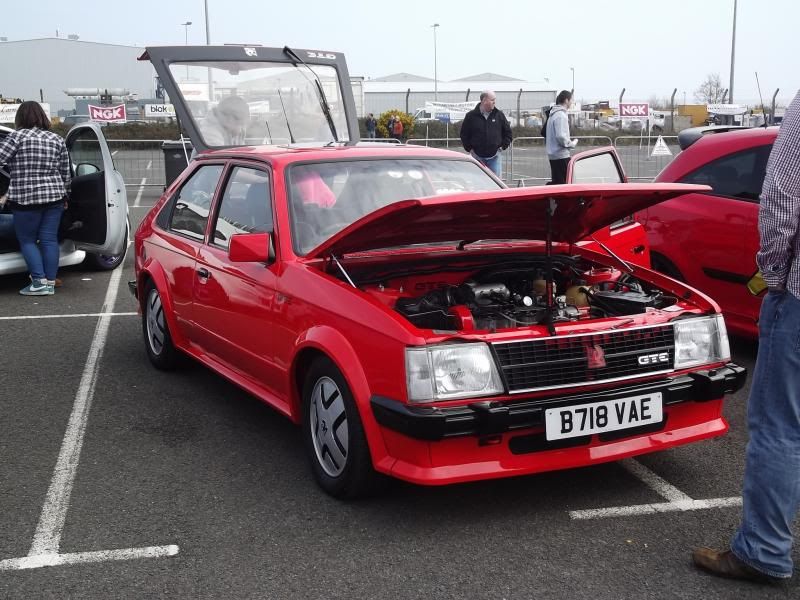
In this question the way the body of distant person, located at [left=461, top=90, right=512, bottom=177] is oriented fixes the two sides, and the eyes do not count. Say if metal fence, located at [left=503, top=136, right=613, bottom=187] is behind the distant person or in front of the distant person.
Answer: behind

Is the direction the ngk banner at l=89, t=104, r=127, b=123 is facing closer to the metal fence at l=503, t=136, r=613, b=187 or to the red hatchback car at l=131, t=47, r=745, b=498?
the red hatchback car

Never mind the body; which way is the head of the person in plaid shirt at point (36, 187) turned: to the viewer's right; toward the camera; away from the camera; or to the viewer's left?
away from the camera

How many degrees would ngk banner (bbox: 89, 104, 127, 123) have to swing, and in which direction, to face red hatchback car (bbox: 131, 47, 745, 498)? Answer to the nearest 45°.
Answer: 0° — it already faces it

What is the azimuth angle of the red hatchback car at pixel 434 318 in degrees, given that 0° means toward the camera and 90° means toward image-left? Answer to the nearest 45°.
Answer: approximately 315°

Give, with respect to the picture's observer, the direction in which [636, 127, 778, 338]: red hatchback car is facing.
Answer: facing the viewer and to the right of the viewer

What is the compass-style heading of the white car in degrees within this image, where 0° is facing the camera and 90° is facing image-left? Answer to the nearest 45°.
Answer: approximately 225°

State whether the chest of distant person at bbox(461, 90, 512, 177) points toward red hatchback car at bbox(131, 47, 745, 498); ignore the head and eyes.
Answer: yes

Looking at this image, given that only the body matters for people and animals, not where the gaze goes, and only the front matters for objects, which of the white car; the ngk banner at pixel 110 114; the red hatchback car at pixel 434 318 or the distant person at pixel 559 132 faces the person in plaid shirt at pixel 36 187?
the ngk banner
